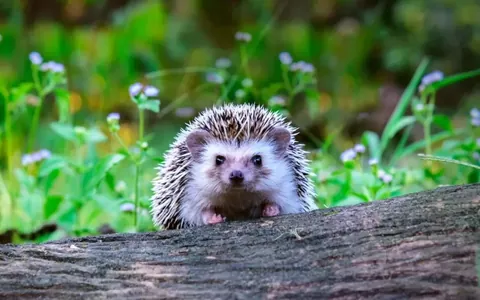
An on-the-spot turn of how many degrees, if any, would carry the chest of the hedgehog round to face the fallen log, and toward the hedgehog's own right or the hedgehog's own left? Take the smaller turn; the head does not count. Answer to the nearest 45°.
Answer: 0° — it already faces it

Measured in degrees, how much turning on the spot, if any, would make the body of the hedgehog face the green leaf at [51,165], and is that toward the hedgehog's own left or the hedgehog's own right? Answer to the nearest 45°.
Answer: approximately 135° to the hedgehog's own right

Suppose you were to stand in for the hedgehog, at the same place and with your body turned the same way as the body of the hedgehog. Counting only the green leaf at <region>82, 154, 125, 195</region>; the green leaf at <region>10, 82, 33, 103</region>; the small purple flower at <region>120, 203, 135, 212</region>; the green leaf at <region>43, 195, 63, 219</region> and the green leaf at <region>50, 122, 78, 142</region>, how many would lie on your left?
0

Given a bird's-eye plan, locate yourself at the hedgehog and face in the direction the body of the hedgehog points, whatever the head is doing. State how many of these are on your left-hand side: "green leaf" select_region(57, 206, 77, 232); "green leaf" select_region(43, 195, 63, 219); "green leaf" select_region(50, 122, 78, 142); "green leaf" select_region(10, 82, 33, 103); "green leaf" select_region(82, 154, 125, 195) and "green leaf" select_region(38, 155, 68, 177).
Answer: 0

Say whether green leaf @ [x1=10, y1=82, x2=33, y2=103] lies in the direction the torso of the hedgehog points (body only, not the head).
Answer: no

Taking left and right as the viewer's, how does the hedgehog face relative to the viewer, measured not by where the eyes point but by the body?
facing the viewer

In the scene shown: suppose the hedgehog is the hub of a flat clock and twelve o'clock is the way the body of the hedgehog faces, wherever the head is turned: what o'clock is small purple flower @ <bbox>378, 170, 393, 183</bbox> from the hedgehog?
The small purple flower is roughly at 8 o'clock from the hedgehog.

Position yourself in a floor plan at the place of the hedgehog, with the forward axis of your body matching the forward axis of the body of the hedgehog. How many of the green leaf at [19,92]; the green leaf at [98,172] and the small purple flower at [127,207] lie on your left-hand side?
0

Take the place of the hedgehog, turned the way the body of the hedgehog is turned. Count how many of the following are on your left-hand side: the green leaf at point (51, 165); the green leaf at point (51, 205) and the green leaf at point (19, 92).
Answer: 0

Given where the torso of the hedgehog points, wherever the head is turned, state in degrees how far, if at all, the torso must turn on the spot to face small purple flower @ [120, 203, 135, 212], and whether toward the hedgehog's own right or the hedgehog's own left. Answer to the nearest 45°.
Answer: approximately 135° to the hedgehog's own right

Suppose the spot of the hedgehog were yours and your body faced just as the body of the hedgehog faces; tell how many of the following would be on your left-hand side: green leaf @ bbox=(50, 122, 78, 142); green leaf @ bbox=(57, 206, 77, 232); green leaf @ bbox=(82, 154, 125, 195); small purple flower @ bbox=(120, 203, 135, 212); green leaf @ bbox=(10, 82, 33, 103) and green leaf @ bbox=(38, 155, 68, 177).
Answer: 0

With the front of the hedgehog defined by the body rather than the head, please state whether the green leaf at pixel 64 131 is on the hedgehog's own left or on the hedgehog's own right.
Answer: on the hedgehog's own right

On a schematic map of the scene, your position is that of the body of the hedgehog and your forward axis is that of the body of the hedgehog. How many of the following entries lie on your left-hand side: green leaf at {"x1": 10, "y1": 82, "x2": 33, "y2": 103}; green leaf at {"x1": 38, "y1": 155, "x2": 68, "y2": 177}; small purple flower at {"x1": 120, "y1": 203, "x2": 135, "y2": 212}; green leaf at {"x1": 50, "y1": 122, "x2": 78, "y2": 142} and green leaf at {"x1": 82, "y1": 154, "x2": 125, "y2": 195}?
0

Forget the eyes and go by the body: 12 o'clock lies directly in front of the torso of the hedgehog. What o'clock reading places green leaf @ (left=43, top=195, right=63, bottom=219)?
The green leaf is roughly at 4 o'clock from the hedgehog.

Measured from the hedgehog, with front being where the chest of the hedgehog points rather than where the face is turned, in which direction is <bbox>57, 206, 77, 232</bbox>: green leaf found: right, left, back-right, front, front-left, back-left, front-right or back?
back-right
